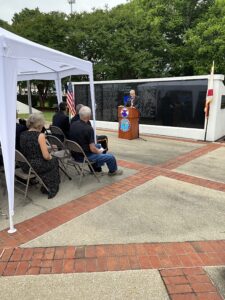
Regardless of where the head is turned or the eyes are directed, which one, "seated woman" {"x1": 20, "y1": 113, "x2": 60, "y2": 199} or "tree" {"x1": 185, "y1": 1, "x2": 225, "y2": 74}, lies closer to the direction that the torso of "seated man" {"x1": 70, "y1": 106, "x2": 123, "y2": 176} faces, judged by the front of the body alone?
the tree

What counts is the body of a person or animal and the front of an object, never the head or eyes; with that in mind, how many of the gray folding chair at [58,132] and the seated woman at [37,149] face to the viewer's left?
0

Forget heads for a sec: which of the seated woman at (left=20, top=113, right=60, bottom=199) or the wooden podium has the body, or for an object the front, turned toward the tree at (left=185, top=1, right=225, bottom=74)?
the seated woman

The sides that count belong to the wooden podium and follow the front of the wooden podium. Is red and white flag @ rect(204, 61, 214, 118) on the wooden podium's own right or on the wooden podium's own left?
on the wooden podium's own left

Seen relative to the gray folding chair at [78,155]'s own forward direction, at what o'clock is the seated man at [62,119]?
The seated man is roughly at 10 o'clock from the gray folding chair.

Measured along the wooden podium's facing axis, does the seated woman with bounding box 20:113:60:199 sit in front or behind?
in front

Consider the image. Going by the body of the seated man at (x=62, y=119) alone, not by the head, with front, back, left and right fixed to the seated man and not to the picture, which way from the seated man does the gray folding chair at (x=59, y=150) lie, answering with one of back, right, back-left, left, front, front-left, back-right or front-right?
back-right

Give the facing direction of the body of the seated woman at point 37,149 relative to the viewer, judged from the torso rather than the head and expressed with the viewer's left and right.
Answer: facing away from the viewer and to the right of the viewer

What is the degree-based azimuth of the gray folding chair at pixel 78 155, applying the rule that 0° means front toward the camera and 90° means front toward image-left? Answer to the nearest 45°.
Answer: approximately 225°

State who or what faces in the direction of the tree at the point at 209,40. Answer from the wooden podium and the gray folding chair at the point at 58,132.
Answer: the gray folding chair

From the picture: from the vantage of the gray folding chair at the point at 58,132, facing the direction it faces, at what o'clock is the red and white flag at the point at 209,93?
The red and white flag is roughly at 1 o'clock from the gray folding chair.

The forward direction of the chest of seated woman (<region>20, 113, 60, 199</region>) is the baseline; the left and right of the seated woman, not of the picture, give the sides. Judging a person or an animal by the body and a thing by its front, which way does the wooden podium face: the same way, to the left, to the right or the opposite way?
the opposite way

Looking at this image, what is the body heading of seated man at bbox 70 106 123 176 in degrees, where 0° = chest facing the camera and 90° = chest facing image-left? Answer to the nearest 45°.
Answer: approximately 225°
